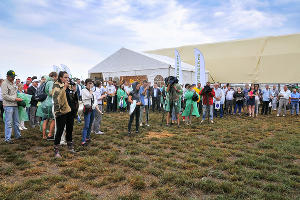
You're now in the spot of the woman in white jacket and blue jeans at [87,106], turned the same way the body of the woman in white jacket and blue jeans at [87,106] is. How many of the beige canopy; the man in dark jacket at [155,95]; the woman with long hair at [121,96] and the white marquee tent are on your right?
0

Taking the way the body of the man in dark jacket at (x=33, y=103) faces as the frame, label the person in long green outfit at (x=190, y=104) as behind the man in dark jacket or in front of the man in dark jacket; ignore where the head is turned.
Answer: in front

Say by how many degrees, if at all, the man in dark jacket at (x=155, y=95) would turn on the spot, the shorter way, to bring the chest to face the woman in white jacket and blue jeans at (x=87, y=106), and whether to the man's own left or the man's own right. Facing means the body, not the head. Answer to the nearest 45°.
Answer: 0° — they already face them

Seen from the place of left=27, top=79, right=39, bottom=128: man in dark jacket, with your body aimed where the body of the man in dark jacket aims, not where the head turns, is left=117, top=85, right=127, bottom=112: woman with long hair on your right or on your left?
on your left

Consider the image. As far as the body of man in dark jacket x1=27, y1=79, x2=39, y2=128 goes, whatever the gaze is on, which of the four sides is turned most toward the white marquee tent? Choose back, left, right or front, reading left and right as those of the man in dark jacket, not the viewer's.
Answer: left

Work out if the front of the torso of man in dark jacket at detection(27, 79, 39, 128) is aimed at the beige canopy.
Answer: no

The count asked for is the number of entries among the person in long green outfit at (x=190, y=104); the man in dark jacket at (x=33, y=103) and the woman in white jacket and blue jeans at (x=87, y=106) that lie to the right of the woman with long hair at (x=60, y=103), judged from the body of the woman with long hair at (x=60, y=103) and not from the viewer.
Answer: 0

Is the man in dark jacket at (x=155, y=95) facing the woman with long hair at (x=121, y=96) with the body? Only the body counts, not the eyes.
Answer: no

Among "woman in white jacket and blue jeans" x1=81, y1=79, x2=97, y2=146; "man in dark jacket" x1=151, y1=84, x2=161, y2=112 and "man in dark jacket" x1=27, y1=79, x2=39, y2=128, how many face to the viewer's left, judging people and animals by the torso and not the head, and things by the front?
0

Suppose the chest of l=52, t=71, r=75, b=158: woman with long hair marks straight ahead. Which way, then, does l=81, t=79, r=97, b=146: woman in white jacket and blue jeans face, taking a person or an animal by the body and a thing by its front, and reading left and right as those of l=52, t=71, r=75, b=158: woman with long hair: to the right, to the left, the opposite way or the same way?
the same way

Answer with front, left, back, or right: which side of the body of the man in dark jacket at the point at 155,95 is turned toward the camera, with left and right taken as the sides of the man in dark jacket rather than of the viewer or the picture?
front

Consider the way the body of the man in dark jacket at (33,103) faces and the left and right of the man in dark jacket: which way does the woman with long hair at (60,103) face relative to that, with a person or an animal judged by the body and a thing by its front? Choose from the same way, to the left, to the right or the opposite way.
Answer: the same way

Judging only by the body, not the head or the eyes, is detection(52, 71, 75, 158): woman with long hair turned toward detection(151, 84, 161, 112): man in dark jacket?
no

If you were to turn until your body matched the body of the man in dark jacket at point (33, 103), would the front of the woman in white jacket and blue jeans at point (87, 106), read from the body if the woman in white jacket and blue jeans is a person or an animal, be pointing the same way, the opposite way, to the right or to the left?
the same way

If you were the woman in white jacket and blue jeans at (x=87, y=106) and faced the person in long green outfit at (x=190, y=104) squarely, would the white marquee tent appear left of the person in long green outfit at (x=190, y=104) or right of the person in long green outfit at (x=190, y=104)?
left

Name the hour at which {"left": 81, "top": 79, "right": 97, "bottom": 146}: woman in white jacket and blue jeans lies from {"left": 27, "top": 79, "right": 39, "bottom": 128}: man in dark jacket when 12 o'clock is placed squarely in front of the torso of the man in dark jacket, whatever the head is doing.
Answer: The woman in white jacket and blue jeans is roughly at 1 o'clock from the man in dark jacket.

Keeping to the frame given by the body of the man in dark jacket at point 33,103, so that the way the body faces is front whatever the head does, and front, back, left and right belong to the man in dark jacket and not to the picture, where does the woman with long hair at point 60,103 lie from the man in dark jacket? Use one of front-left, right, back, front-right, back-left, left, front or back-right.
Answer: front-right

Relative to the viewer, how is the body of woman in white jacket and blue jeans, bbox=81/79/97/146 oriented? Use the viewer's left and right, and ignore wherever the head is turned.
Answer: facing the viewer and to the right of the viewer
